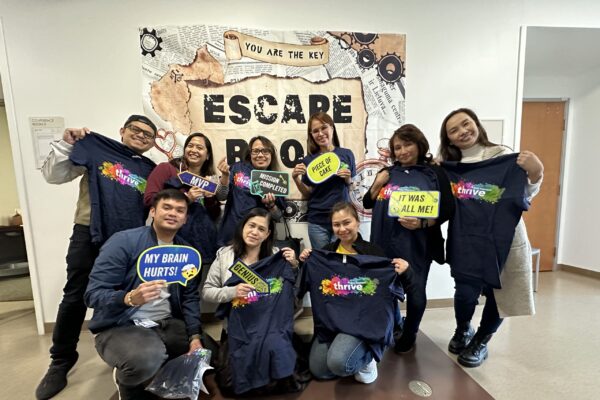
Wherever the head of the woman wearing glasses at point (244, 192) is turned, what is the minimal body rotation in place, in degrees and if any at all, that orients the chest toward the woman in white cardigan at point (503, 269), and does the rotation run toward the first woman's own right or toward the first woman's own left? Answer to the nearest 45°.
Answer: approximately 90° to the first woman's own left

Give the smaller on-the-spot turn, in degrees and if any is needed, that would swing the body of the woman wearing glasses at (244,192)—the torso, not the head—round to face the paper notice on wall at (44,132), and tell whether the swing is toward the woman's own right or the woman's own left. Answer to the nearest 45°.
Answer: approximately 90° to the woman's own right

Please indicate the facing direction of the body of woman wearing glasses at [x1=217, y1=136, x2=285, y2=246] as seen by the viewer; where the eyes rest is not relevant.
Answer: toward the camera

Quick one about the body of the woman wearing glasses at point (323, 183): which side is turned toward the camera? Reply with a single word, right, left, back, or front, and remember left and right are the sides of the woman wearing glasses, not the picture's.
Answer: front

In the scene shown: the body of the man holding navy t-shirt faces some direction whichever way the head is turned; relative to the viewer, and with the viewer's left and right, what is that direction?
facing the viewer

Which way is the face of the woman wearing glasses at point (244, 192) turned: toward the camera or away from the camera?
toward the camera

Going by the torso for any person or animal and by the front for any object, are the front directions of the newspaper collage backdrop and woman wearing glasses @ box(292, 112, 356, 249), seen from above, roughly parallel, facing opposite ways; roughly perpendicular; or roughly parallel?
roughly parallel

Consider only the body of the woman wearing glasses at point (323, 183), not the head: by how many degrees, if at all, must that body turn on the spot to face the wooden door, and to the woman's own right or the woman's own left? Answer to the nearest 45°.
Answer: approximately 135° to the woman's own left
